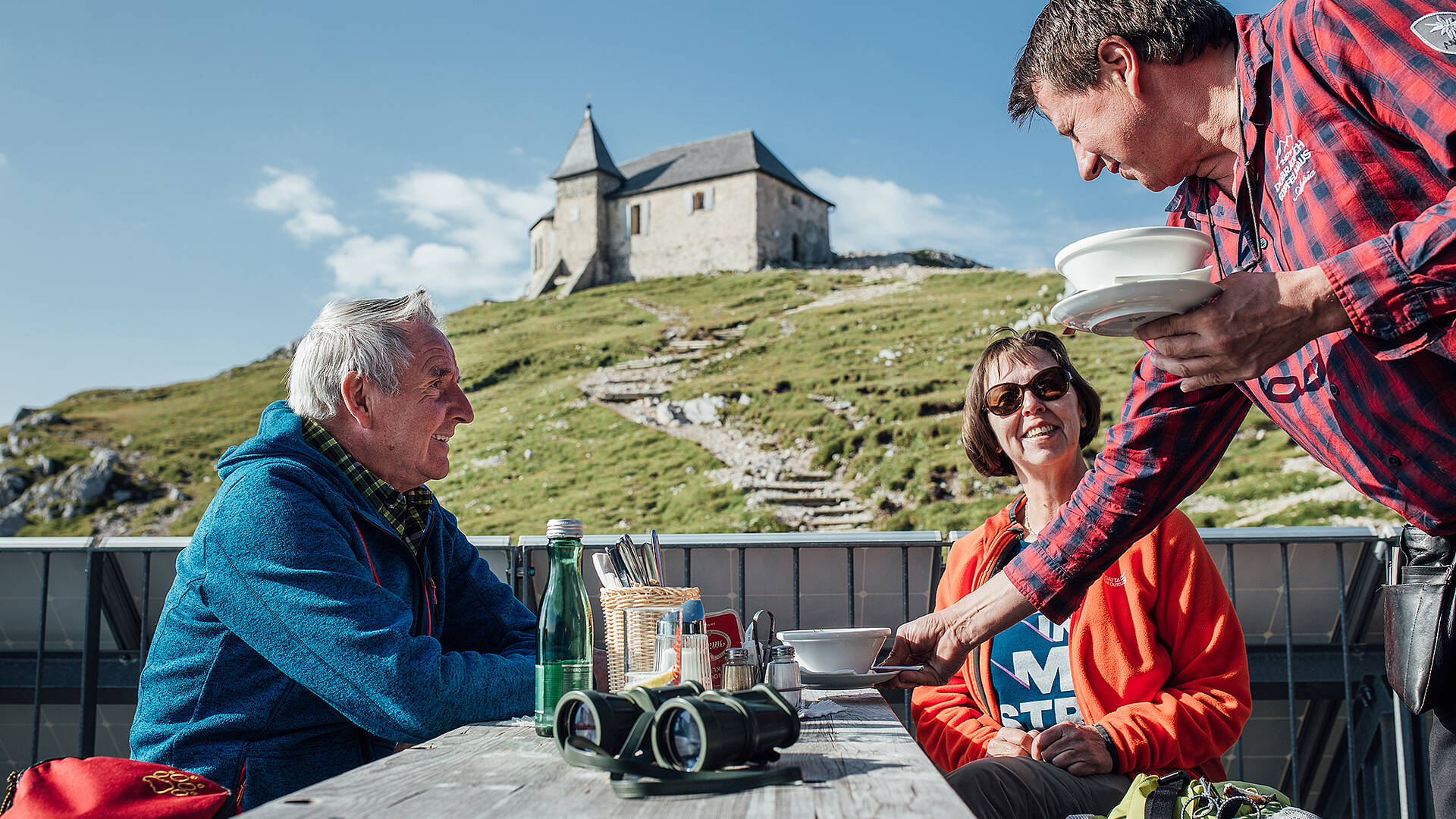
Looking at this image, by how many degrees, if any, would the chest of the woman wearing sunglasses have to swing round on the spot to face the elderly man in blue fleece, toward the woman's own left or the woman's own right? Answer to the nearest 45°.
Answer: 0° — they already face them

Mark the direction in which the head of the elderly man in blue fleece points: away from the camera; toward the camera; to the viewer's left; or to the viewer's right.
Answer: to the viewer's right

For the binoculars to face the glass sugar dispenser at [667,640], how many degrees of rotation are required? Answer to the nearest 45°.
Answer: approximately 135° to its right

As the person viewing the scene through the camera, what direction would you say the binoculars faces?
facing the viewer and to the left of the viewer

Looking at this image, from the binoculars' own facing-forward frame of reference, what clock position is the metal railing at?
The metal railing is roughly at 5 o'clock from the binoculars.

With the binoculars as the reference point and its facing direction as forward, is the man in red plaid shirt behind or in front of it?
behind

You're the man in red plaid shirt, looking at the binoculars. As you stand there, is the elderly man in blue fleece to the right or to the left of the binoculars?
right

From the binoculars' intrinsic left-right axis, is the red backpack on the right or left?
on its right

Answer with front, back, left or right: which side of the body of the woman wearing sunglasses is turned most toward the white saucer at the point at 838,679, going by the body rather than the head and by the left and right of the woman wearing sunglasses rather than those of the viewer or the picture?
front

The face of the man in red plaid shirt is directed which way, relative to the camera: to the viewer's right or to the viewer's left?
to the viewer's left

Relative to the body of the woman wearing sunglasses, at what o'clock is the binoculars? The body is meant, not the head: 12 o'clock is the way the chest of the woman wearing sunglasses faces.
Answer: The binoculars is roughly at 11 o'clock from the woman wearing sunglasses.

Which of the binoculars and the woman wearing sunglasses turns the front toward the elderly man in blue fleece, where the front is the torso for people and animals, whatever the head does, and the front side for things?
the woman wearing sunglasses

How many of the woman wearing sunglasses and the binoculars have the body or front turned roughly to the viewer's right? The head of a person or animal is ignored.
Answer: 0

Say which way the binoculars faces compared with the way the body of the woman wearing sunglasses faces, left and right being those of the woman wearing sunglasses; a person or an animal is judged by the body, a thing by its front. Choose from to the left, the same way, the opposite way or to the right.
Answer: the same way

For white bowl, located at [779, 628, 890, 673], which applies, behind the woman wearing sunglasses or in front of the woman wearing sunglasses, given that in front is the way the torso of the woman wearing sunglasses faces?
in front
